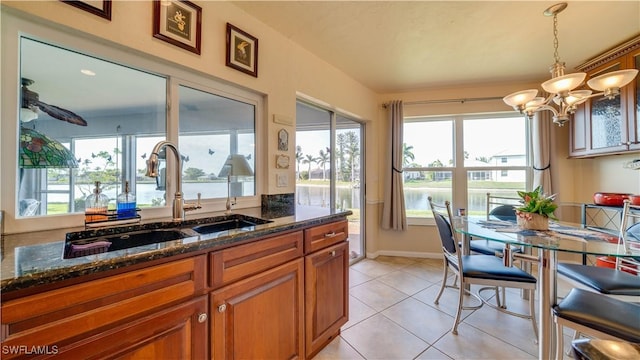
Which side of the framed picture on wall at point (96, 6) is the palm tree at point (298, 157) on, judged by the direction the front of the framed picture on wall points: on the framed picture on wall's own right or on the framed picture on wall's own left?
on the framed picture on wall's own left

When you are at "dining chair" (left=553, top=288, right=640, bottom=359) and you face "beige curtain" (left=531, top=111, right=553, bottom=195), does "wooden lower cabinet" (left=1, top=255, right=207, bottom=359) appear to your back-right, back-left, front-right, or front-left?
back-left

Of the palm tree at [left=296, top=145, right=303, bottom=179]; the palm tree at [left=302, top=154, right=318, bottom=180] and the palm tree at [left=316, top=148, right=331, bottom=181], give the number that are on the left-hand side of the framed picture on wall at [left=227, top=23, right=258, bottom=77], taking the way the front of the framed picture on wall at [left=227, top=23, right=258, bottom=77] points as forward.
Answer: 3

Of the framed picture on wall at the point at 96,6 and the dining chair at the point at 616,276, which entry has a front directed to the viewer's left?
the dining chair

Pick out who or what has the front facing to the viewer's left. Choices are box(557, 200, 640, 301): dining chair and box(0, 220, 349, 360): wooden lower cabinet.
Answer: the dining chair

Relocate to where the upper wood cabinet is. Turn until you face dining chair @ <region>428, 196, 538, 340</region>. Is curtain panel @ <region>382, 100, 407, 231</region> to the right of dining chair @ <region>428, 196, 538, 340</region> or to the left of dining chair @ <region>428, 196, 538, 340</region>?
right

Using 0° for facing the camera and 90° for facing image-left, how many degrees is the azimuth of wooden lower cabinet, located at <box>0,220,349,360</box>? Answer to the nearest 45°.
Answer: approximately 315°

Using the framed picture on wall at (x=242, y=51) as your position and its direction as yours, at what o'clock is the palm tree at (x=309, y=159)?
The palm tree is roughly at 9 o'clock from the framed picture on wall.
